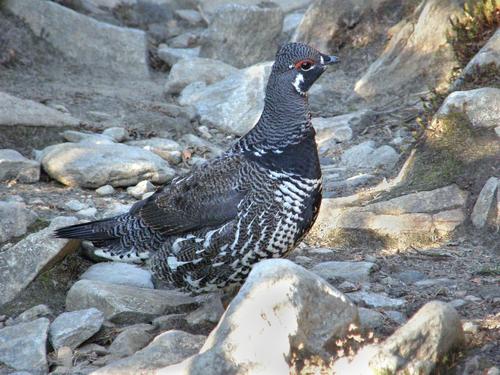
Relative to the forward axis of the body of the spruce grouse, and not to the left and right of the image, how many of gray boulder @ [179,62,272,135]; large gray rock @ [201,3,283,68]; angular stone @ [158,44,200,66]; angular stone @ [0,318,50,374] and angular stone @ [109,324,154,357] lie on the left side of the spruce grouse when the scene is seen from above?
3

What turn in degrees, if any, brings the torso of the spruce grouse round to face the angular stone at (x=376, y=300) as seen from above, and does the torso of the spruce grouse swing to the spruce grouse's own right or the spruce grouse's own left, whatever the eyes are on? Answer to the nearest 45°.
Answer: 0° — it already faces it

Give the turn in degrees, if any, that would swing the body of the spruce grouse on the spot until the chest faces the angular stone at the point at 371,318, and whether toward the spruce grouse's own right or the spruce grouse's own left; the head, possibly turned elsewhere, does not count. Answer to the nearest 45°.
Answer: approximately 45° to the spruce grouse's own right

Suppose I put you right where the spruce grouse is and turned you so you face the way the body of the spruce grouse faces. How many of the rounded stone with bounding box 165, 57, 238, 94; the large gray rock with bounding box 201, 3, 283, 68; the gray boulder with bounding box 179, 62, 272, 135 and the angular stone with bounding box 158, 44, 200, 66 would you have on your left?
4

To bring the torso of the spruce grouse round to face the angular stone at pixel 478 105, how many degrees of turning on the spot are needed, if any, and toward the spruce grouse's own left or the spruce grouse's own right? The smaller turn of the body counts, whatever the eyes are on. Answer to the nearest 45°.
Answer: approximately 45° to the spruce grouse's own left

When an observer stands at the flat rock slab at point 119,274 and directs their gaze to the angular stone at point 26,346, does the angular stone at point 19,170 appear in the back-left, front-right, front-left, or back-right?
back-right

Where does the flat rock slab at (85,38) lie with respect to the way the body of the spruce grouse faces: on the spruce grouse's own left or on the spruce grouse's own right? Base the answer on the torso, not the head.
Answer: on the spruce grouse's own left

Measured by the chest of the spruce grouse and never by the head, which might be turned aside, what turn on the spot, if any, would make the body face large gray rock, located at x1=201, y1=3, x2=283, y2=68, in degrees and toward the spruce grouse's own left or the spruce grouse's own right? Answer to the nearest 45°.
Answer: approximately 90° to the spruce grouse's own left

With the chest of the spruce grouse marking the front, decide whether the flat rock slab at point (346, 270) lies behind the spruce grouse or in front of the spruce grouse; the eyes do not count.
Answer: in front

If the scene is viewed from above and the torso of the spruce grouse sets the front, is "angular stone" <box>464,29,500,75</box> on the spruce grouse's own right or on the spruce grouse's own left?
on the spruce grouse's own left

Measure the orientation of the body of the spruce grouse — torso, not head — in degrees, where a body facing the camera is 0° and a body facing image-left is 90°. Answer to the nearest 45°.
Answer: approximately 270°

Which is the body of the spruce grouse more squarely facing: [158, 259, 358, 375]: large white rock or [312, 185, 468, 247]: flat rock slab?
the flat rock slab

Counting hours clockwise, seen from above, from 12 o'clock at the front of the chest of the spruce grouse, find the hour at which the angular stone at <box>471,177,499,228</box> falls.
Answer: The angular stone is roughly at 11 o'clock from the spruce grouse.
